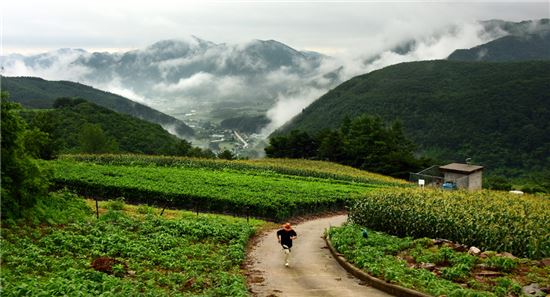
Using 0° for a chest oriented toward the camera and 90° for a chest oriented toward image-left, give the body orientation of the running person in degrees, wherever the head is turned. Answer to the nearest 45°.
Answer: approximately 0°

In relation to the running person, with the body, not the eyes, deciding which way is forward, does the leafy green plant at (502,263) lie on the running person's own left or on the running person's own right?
on the running person's own left
